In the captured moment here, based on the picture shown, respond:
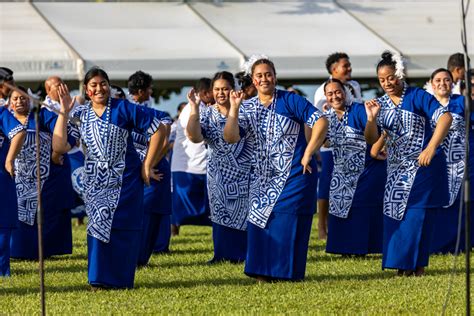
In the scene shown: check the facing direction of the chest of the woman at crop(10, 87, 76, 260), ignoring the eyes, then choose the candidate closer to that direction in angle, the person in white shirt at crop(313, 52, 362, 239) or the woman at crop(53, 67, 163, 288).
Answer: the woman

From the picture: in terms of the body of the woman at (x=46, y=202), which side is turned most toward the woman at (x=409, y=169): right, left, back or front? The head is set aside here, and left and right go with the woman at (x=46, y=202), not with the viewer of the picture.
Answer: left

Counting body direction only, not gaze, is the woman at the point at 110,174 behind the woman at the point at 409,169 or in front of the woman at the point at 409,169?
in front

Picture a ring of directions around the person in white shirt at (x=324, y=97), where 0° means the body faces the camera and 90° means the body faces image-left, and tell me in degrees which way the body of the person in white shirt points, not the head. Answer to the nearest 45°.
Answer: approximately 315°

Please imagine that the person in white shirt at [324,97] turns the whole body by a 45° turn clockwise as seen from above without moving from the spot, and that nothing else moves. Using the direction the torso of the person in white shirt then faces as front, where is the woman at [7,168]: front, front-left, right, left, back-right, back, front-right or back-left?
front-right

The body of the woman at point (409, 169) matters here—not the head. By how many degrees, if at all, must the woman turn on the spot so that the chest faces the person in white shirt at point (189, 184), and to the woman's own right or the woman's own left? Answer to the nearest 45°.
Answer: approximately 90° to the woman's own right

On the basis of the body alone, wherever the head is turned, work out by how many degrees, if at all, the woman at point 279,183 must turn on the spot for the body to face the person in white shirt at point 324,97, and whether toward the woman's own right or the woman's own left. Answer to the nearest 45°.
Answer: approximately 135° to the woman's own right

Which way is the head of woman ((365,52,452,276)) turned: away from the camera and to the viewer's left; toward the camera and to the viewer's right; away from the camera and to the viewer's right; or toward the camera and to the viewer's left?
toward the camera and to the viewer's left

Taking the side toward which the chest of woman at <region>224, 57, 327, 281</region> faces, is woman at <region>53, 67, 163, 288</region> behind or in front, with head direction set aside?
in front

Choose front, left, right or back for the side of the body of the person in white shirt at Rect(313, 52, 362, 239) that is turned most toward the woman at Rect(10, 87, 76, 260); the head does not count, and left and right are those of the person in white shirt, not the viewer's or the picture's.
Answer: right
